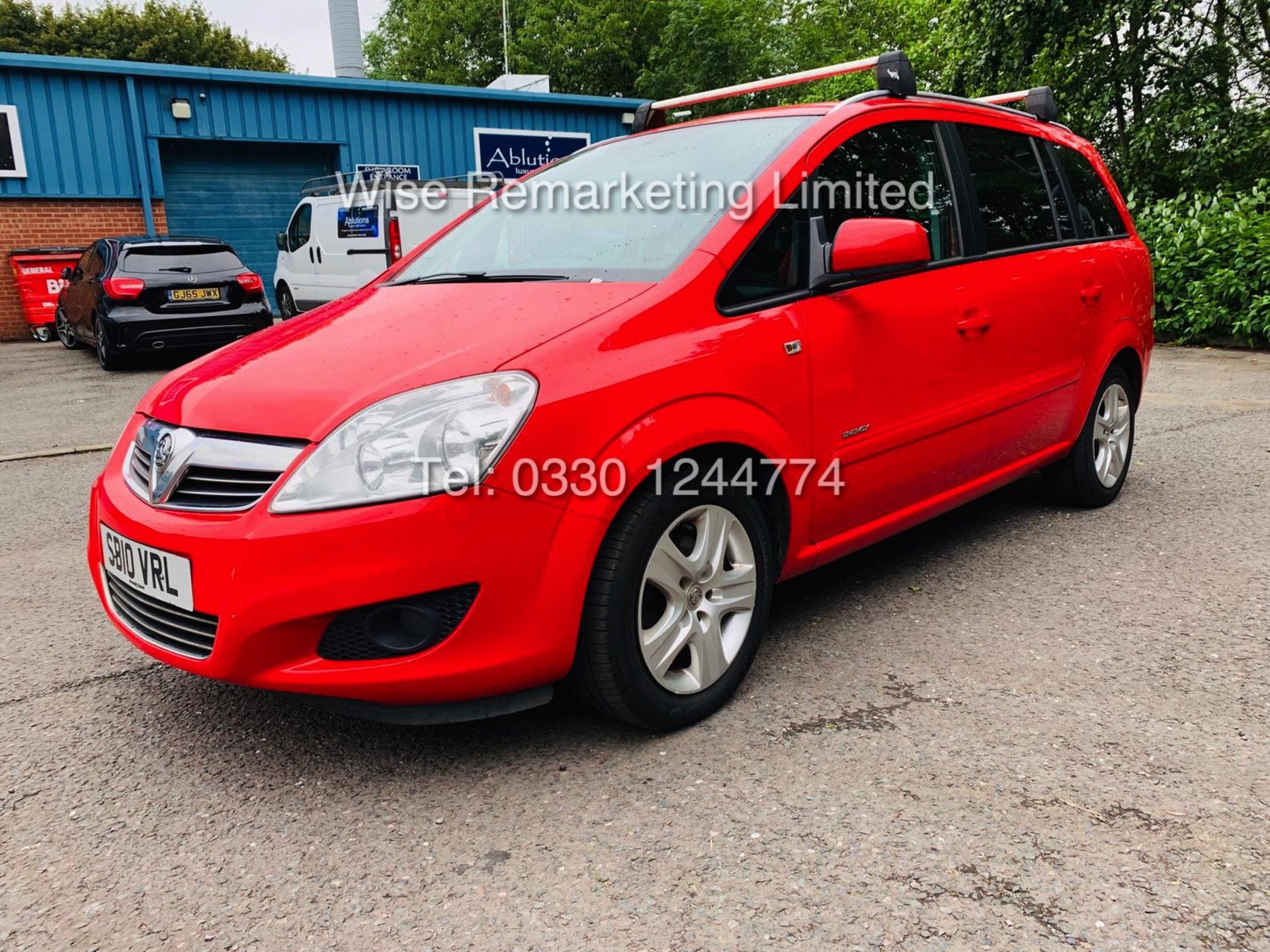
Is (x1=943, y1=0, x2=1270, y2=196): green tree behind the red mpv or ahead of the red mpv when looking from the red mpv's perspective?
behind

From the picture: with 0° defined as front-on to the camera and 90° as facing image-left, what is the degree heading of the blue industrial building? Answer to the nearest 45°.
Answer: approximately 0°

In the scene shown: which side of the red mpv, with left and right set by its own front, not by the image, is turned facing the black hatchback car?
right

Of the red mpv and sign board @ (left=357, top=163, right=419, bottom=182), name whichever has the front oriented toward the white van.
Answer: the sign board

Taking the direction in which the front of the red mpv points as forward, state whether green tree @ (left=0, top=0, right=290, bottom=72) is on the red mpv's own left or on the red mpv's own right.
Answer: on the red mpv's own right

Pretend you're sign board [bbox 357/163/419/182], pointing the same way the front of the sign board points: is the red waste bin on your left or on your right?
on your right

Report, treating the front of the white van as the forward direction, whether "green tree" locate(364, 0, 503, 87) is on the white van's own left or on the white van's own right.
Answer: on the white van's own right

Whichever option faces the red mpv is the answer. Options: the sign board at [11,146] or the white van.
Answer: the sign board

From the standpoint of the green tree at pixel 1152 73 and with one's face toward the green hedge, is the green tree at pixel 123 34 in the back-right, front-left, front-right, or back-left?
back-right

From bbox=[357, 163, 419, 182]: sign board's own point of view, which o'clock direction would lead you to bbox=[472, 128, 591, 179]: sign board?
bbox=[472, 128, 591, 179]: sign board is roughly at 8 o'clock from bbox=[357, 163, 419, 182]: sign board.

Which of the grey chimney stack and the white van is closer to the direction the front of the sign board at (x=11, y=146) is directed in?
the white van

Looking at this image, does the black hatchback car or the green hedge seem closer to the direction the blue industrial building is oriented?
the black hatchback car
